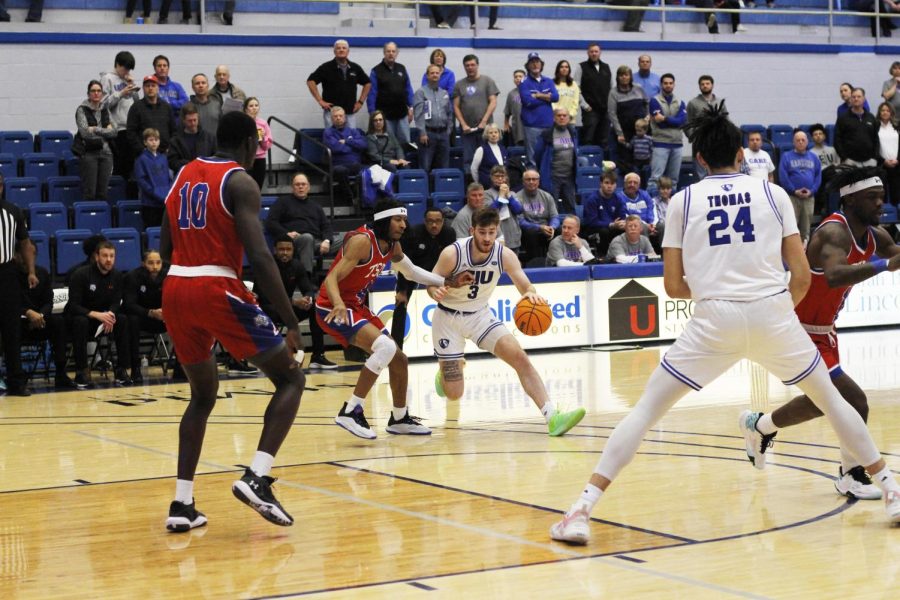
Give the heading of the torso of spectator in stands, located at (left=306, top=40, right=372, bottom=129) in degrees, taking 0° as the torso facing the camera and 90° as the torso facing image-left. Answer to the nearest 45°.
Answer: approximately 0°

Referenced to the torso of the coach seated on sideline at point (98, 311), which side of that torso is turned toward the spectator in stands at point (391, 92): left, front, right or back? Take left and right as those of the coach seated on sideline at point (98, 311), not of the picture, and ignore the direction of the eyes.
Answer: left

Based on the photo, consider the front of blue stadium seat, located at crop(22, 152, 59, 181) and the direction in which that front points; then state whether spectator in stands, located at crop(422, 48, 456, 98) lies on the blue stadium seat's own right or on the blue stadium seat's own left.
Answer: on the blue stadium seat's own left

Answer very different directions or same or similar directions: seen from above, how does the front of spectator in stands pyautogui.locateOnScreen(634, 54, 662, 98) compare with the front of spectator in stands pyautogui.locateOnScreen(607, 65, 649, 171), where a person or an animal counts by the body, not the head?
same or similar directions

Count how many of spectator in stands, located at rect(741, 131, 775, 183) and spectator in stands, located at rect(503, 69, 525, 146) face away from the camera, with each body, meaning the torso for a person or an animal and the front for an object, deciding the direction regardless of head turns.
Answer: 0

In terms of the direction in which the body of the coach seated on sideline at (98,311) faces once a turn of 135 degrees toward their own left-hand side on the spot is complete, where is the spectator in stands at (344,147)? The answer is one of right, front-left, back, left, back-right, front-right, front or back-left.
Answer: front-right

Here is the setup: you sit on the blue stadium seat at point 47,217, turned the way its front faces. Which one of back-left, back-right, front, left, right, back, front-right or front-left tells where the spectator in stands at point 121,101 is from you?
back-left

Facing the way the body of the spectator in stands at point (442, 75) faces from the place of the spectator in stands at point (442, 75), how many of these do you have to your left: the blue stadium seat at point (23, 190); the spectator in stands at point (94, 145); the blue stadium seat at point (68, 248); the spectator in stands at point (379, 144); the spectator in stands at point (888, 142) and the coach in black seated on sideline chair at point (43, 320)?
1

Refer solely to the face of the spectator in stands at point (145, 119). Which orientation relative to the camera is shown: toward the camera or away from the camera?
toward the camera

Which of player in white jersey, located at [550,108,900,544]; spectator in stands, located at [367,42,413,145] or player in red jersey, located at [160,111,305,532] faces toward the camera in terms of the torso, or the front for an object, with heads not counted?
the spectator in stands

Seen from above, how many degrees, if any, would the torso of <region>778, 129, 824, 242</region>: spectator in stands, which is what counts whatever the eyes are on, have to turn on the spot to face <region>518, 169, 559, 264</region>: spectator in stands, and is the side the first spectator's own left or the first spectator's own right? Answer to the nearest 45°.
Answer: approximately 45° to the first spectator's own right

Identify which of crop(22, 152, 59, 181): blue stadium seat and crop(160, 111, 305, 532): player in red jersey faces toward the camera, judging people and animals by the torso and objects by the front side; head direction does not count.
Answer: the blue stadium seat

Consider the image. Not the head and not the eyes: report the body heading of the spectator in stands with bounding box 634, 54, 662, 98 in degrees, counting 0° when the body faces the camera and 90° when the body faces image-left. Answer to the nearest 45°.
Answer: approximately 0°

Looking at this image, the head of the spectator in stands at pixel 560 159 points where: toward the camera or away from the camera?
toward the camera

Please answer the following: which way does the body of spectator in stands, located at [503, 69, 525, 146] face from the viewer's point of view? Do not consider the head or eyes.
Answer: toward the camera

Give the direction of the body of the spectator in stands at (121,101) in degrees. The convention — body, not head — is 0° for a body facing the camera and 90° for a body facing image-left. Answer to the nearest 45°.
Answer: approximately 315°

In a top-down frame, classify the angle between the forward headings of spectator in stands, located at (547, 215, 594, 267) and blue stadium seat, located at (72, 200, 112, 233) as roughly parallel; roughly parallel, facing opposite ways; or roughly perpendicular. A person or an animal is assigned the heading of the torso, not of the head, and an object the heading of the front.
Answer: roughly parallel

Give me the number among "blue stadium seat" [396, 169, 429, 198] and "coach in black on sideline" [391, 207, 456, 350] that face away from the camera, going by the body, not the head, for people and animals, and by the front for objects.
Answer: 0

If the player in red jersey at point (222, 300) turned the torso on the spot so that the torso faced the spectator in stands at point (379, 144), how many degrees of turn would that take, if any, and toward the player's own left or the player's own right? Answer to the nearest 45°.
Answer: approximately 45° to the player's own left

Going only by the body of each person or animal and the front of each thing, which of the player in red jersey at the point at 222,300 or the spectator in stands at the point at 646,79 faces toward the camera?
the spectator in stands
